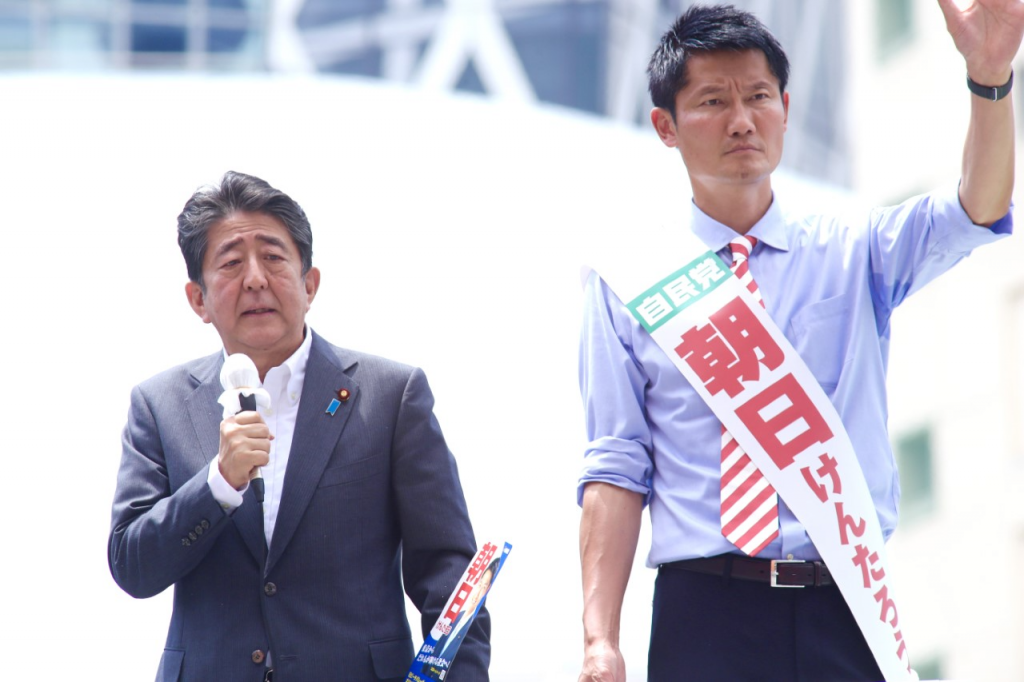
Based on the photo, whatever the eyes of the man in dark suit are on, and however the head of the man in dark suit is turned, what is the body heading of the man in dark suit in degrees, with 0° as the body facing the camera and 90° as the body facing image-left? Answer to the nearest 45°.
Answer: approximately 0°

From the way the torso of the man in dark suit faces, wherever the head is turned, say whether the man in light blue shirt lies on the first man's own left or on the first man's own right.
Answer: on the first man's own left
